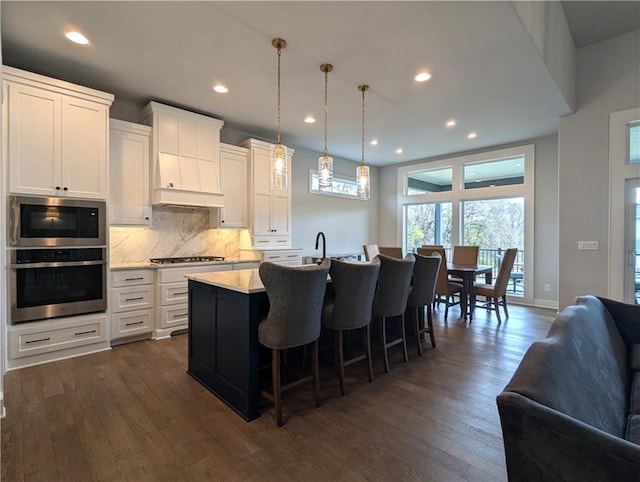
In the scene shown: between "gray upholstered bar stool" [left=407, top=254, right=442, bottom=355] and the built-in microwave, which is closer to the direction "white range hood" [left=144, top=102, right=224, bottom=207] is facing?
the gray upholstered bar stool

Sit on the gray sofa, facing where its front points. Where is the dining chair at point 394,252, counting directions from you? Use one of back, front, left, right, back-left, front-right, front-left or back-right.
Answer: back-left

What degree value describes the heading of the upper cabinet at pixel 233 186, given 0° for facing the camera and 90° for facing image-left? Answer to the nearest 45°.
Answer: approximately 315°

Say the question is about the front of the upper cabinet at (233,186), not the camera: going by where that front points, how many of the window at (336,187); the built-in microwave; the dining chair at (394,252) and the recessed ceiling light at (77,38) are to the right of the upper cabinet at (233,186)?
2

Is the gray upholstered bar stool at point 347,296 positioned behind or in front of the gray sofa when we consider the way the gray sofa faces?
behind

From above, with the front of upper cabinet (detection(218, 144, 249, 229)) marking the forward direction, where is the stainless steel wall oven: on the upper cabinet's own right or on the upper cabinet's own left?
on the upper cabinet's own right

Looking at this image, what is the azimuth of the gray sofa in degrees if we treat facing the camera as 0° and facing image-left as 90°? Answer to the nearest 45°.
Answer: approximately 270°

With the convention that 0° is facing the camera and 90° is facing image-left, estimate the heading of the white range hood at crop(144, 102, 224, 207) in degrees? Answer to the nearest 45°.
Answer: approximately 315°
